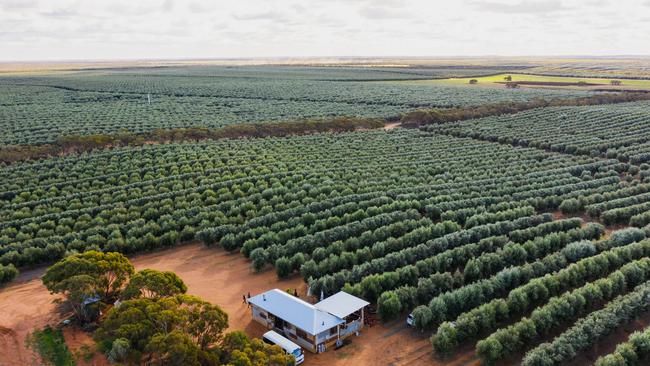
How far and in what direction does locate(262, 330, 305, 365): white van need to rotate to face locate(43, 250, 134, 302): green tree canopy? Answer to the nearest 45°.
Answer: approximately 180°

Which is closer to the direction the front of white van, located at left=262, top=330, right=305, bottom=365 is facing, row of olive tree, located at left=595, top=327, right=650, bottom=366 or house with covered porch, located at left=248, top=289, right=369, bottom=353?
the row of olive tree

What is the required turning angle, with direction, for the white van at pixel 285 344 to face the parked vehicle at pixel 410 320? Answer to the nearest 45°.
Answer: approximately 45° to its left

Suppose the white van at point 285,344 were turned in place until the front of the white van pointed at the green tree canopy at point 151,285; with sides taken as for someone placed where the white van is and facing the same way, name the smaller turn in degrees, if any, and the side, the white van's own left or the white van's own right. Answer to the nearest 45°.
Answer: approximately 180°

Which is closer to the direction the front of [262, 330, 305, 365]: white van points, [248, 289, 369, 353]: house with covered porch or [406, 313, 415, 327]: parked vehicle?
the parked vehicle

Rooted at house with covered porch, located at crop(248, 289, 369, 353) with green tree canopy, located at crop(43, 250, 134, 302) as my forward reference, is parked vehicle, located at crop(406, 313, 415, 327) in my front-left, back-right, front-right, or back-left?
back-right

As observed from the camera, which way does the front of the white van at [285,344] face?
facing the viewer and to the right of the viewer

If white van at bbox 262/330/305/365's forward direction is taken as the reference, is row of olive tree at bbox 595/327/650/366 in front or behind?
in front

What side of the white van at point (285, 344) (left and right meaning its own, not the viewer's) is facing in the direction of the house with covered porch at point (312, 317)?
left
